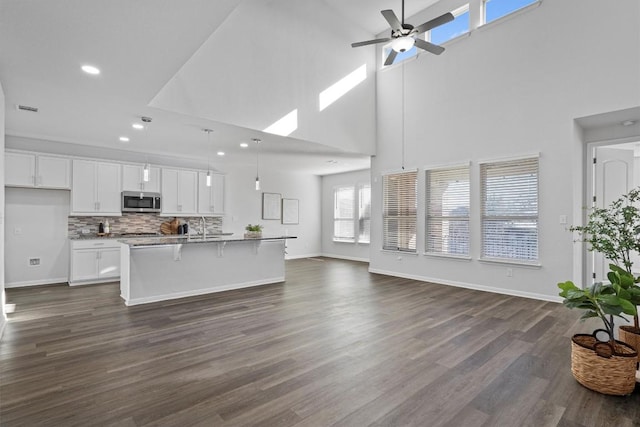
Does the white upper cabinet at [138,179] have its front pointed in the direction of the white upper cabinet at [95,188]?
no

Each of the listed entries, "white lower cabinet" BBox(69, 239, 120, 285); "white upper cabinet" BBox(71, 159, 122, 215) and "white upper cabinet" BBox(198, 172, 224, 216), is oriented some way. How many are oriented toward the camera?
3

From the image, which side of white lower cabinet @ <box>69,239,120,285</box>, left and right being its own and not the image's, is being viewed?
front

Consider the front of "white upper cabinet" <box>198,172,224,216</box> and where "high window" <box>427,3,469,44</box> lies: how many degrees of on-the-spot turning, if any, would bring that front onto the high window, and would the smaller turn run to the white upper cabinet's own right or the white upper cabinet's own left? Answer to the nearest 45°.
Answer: approximately 45° to the white upper cabinet's own left

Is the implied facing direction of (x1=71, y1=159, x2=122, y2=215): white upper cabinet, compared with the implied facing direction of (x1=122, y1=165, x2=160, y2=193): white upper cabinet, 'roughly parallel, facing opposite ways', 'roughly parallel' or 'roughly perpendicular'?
roughly parallel

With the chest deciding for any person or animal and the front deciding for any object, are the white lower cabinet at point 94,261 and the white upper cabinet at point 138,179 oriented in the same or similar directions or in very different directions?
same or similar directions

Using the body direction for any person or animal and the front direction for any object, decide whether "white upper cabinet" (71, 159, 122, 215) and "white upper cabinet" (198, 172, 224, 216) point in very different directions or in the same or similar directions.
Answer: same or similar directions

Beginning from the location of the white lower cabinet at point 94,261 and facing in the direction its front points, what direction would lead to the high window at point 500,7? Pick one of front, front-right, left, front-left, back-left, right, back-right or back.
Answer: front-left

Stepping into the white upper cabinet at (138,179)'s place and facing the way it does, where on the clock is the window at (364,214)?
The window is roughly at 9 o'clock from the white upper cabinet.

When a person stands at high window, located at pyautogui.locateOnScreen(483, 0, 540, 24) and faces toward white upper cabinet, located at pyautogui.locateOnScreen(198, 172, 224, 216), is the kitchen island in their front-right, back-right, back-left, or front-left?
front-left

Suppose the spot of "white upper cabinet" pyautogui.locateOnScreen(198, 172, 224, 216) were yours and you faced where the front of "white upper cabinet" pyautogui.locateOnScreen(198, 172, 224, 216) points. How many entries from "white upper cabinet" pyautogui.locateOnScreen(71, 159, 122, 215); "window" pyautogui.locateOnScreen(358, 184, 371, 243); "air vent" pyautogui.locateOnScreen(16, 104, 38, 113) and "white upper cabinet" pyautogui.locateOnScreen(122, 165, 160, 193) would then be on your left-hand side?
1

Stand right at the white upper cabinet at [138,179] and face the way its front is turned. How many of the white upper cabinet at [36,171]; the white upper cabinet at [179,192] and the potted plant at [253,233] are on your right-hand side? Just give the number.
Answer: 1

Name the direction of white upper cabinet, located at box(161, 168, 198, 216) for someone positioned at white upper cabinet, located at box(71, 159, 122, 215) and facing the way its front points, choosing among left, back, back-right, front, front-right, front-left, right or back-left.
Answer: left

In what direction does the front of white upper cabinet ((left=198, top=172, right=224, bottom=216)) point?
toward the camera

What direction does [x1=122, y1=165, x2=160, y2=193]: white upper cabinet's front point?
toward the camera

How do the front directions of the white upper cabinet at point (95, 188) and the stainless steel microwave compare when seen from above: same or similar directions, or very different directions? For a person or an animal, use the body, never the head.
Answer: same or similar directions

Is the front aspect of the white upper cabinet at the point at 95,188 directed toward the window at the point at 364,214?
no

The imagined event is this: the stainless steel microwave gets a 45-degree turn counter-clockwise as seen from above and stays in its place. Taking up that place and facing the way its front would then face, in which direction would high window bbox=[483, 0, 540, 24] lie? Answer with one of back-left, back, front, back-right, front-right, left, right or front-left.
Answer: front
